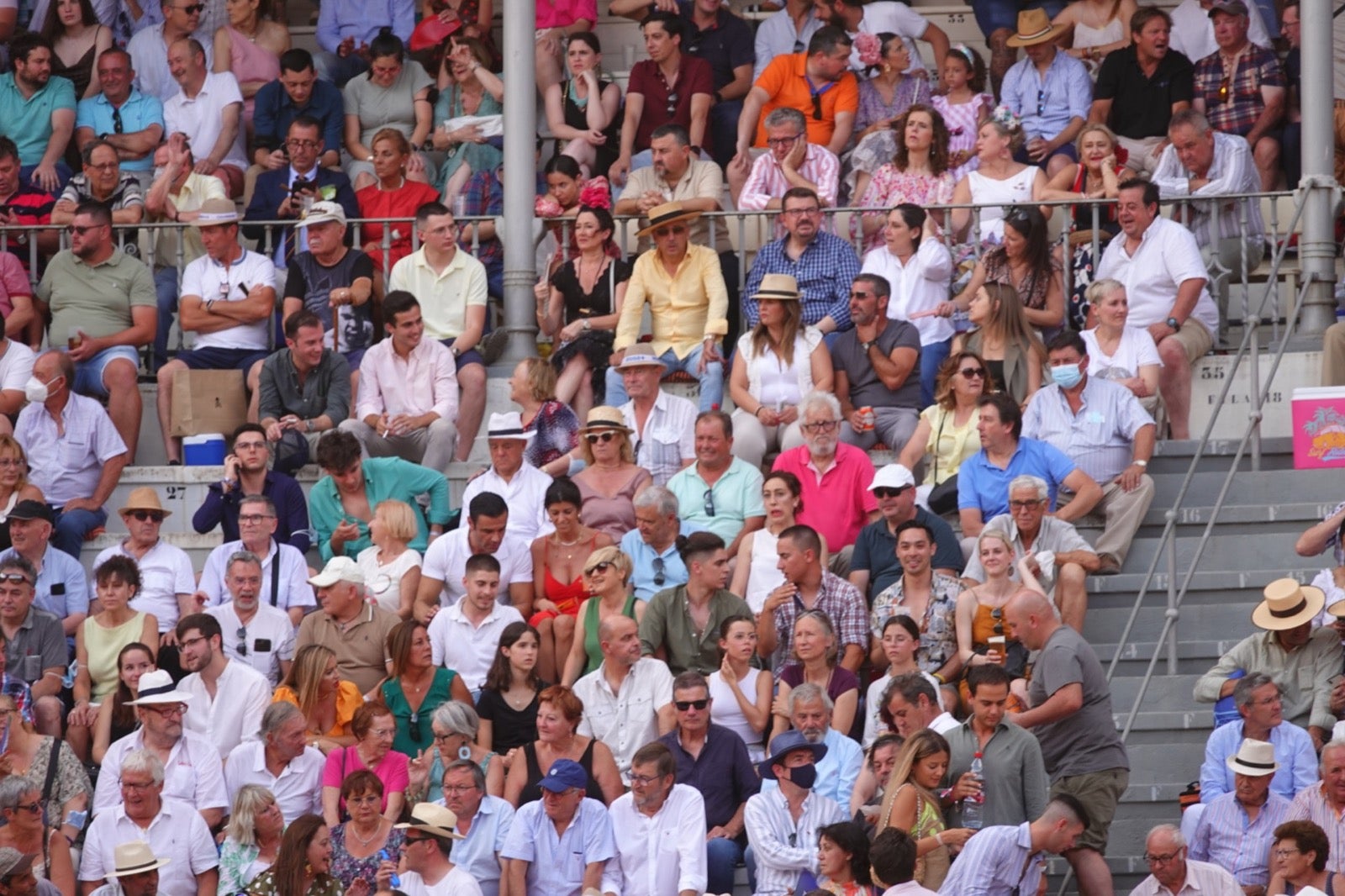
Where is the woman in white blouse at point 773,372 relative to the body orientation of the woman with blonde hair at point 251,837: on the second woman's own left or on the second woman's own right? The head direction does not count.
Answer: on the second woman's own left

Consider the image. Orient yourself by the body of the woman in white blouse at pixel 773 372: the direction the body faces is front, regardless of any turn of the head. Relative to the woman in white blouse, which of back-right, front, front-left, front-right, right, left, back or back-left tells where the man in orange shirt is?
back

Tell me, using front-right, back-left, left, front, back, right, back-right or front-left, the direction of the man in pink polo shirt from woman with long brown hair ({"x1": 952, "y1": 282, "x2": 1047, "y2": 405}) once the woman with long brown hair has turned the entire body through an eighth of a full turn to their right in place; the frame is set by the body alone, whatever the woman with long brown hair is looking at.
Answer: front-left

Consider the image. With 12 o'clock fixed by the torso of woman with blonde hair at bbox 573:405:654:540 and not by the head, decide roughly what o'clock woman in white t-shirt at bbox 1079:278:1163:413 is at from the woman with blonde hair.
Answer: The woman in white t-shirt is roughly at 9 o'clock from the woman with blonde hair.

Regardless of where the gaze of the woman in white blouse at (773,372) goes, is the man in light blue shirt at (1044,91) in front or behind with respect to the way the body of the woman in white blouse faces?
behind

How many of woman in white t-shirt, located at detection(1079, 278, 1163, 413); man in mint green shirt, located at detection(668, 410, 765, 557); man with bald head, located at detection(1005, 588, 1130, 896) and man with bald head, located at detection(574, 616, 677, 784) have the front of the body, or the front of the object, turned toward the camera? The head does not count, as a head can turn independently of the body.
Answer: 3

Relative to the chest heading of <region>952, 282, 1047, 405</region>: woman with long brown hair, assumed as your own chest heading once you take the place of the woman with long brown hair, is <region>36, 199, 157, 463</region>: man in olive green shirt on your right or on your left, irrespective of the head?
on your right

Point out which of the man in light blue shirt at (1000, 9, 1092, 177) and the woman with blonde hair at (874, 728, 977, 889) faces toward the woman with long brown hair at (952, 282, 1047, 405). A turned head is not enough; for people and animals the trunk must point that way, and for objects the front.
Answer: the man in light blue shirt

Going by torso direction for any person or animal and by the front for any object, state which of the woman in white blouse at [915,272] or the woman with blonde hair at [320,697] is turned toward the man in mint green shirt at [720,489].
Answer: the woman in white blouse

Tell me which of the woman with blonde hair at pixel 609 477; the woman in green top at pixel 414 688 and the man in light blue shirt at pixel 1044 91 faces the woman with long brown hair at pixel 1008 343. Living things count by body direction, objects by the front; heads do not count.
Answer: the man in light blue shirt

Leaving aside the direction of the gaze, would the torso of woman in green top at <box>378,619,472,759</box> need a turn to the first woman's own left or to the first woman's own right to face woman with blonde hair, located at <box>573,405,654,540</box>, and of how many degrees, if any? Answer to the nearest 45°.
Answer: approximately 135° to the first woman's own left

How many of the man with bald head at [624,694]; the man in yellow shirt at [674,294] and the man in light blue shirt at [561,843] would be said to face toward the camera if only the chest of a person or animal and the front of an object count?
3
